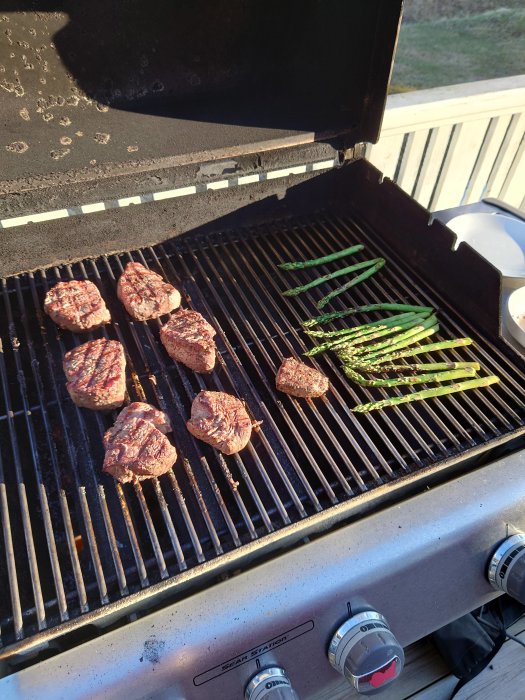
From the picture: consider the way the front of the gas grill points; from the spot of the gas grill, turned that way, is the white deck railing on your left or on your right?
on your left

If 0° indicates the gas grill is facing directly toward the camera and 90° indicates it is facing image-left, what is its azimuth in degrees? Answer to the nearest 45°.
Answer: approximately 315°
